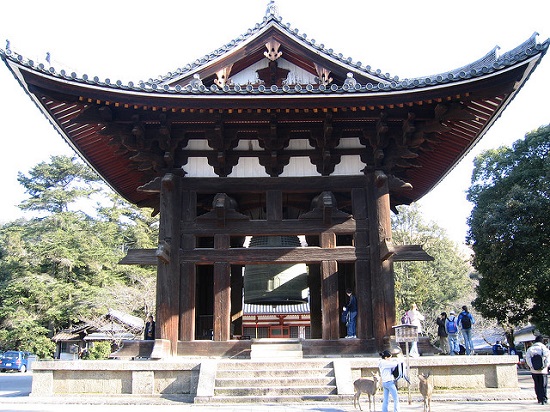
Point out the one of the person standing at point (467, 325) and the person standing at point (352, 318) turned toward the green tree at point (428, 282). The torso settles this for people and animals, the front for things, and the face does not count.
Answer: the person standing at point (467, 325)

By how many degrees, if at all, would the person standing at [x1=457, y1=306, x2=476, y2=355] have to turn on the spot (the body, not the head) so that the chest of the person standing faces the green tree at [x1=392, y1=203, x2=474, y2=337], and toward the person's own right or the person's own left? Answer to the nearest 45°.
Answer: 0° — they already face it

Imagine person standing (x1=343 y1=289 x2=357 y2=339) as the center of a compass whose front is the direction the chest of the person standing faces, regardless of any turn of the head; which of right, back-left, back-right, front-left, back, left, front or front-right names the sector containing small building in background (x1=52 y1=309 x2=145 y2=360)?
front-right

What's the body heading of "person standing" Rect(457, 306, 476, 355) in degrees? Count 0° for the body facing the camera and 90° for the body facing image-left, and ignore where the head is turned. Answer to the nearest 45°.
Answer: approximately 180°
